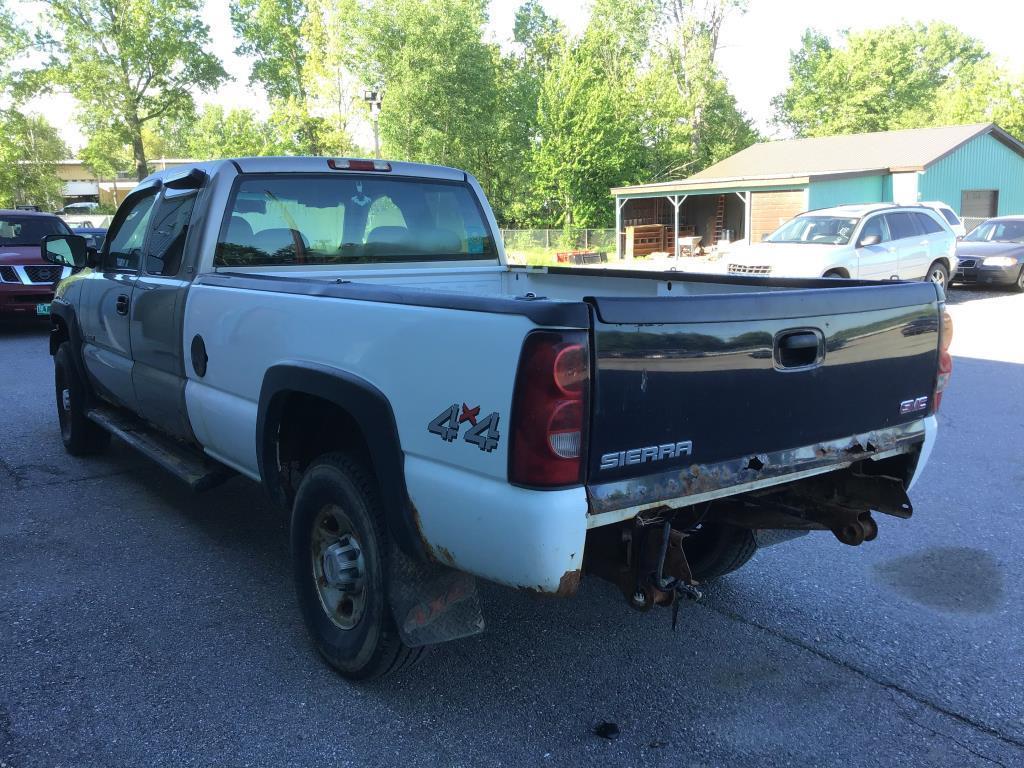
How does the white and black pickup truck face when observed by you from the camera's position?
facing away from the viewer and to the left of the viewer

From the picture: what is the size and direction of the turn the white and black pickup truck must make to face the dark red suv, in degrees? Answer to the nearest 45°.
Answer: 0° — it already faces it

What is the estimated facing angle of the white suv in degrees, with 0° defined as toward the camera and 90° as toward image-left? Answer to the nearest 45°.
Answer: approximately 45°

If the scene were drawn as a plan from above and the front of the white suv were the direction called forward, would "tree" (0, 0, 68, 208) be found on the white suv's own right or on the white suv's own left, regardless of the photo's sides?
on the white suv's own right

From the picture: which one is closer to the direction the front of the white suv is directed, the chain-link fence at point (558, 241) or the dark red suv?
the dark red suv

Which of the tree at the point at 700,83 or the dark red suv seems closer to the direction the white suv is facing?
the dark red suv

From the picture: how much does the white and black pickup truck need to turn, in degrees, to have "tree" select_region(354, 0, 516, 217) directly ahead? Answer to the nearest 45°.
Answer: approximately 45° to its right

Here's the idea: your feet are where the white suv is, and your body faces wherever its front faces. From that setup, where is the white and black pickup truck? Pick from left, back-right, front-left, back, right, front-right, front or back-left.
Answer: front-left

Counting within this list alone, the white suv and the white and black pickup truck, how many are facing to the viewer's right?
0

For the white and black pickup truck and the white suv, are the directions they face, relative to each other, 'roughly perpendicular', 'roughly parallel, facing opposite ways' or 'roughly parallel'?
roughly perpendicular

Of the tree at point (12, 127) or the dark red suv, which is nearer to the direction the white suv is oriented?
the dark red suv

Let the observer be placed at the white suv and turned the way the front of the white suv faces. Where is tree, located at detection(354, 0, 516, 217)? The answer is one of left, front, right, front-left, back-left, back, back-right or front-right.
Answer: right

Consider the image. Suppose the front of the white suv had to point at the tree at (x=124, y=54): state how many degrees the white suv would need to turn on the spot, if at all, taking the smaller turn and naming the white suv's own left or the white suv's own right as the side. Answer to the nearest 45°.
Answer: approximately 90° to the white suv's own right
